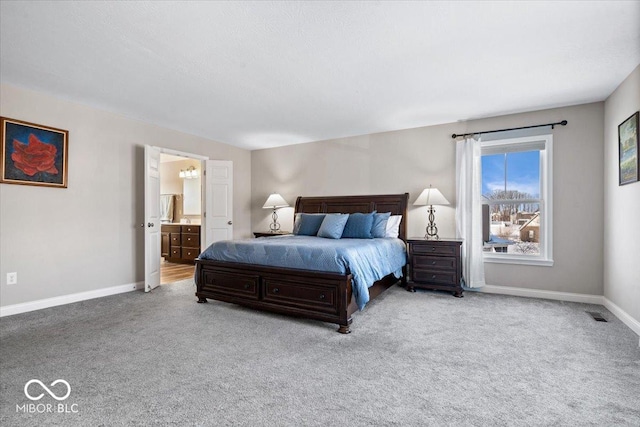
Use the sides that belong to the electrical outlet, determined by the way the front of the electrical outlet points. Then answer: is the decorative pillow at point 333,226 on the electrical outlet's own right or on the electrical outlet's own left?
on the electrical outlet's own left

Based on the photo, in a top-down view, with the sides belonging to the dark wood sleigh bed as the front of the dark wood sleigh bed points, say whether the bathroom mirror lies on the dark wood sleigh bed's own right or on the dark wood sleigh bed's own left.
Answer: on the dark wood sleigh bed's own right

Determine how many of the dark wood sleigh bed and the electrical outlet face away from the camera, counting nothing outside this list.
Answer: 0

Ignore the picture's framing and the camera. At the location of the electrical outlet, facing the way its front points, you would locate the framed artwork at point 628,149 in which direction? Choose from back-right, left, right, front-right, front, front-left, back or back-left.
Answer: front-left

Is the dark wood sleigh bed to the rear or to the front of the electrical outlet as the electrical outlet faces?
to the front

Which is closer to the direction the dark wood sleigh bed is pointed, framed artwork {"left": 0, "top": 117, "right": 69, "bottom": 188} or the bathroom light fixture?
the framed artwork

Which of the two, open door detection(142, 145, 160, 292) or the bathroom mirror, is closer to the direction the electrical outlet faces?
the open door

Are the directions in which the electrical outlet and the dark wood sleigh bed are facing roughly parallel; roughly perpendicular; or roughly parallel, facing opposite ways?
roughly perpendicular

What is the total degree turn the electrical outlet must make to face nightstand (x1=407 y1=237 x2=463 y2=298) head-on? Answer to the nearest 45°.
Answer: approximately 45° to its left

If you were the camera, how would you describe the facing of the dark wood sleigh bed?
facing the viewer and to the left of the viewer

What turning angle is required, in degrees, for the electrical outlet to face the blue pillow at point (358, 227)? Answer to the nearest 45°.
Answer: approximately 45° to its left

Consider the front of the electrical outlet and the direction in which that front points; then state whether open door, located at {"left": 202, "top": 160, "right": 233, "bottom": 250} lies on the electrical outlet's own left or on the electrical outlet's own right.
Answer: on the electrical outlet's own left

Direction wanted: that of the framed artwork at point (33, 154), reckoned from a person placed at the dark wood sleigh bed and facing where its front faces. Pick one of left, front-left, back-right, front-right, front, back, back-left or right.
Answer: front-right
